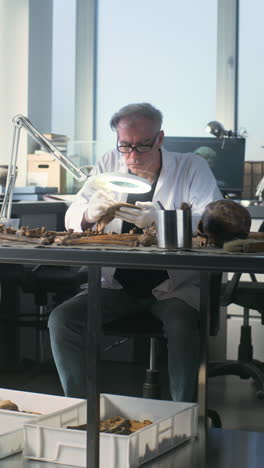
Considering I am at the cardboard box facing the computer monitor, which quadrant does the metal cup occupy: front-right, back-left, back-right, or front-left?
front-right

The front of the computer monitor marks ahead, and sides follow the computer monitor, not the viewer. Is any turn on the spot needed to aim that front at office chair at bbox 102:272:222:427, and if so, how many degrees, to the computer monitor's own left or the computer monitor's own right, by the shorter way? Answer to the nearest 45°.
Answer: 0° — it already faces it

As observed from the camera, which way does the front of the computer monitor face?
facing the viewer

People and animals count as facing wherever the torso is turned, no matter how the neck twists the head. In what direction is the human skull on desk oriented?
to the viewer's left

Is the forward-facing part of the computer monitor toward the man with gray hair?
yes

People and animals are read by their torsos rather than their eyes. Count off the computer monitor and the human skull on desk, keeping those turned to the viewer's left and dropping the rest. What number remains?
1

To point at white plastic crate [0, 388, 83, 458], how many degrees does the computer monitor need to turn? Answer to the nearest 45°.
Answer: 0° — it already faces it

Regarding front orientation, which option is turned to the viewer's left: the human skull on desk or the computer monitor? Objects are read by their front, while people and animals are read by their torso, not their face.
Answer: the human skull on desk

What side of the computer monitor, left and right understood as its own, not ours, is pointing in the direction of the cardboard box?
right

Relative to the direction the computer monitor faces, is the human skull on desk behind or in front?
in front

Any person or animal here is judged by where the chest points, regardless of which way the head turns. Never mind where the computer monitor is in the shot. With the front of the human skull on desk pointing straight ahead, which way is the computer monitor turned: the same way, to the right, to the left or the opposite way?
to the left

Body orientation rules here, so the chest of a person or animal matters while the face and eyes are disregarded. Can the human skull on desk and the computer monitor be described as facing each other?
no

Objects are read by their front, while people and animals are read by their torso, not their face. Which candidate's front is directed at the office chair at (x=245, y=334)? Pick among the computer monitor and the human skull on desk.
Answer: the computer monitor

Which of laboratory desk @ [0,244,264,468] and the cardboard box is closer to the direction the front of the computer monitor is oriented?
the laboratory desk

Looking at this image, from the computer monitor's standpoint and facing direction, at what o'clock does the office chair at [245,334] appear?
The office chair is roughly at 12 o'clock from the computer monitor.
